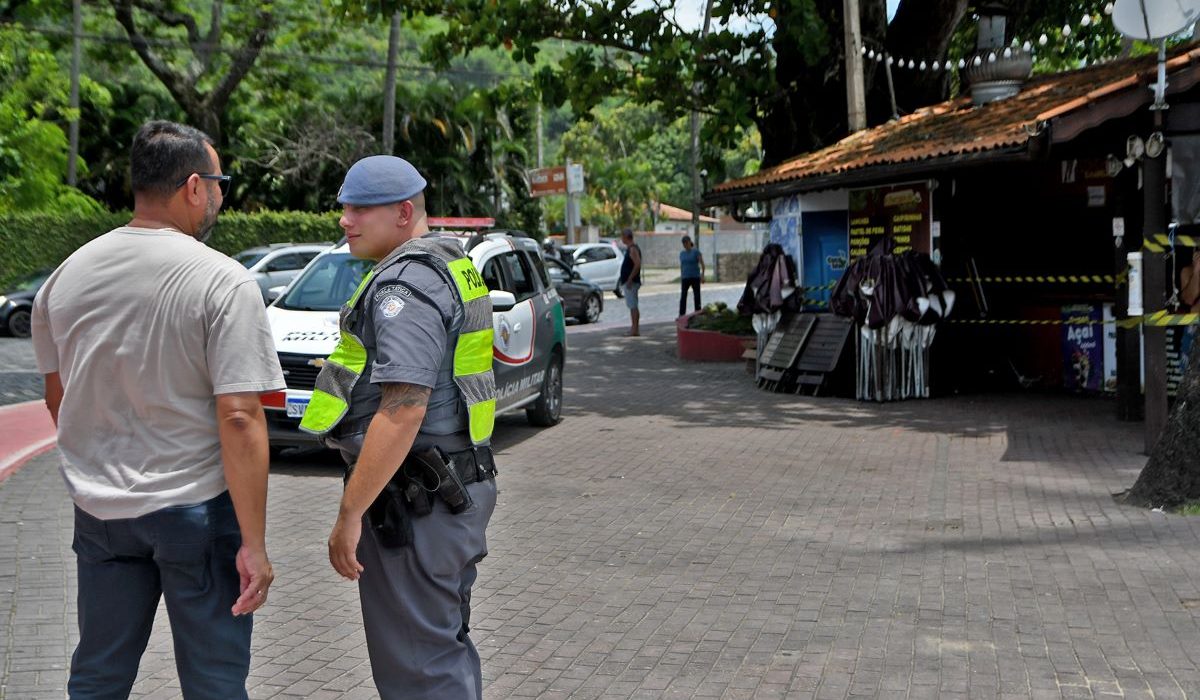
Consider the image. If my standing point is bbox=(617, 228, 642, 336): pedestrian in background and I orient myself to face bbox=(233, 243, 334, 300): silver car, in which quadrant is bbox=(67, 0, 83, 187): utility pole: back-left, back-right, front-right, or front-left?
front-right

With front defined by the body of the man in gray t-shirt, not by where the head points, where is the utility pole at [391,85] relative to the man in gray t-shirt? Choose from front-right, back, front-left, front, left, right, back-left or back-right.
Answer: front-left

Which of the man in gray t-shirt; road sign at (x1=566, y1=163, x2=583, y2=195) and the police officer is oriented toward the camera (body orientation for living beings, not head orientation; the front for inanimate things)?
the road sign

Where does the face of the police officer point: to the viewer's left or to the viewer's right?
to the viewer's left

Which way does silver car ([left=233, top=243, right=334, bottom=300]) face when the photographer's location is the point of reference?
facing the viewer and to the left of the viewer

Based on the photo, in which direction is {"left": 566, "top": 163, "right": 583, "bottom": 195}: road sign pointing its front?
toward the camera

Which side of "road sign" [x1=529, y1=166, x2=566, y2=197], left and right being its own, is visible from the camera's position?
front

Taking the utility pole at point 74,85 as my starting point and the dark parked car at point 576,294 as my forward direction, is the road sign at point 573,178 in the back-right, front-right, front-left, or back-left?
front-left

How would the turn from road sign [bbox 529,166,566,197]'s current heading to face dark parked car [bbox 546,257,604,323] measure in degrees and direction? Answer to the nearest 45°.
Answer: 0° — it already faces it
